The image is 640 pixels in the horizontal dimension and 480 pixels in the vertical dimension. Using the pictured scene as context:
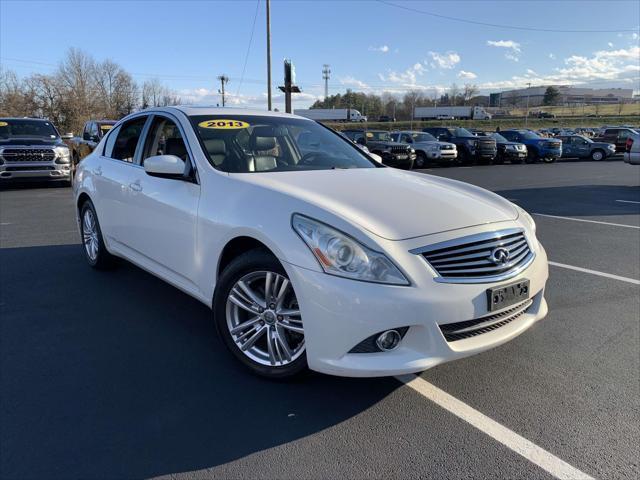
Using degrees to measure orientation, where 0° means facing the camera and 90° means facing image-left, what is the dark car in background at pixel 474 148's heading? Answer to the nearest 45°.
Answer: approximately 315°

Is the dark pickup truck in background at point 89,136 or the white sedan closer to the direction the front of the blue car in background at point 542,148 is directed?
the white sedan

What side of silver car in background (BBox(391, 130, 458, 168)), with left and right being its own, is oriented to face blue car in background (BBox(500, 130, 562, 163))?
left

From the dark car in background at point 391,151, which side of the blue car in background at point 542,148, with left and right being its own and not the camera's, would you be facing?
right

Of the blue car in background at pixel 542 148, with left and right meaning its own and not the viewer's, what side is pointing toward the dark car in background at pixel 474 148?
right

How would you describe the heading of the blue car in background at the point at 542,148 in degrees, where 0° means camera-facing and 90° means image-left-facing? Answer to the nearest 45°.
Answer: approximately 315°

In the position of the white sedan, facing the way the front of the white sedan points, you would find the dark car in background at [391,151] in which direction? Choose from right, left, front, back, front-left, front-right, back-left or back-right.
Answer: back-left

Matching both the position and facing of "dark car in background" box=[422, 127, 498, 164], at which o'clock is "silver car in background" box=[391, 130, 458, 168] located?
The silver car in background is roughly at 3 o'clock from the dark car in background.
